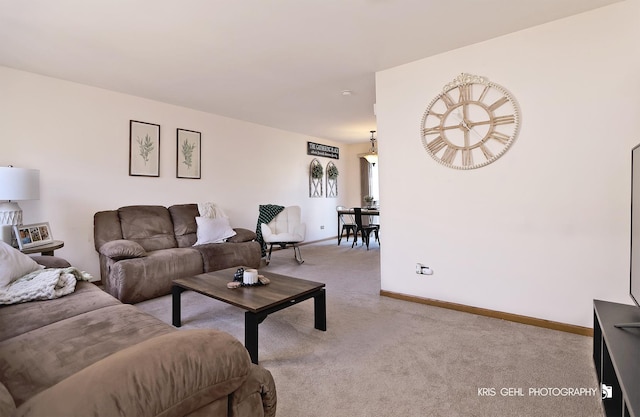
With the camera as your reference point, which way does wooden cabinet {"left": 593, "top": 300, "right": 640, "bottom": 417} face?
facing to the left of the viewer

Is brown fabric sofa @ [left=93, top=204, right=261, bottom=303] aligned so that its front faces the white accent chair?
no

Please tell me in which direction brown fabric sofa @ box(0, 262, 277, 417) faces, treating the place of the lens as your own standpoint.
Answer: facing away from the viewer and to the right of the viewer

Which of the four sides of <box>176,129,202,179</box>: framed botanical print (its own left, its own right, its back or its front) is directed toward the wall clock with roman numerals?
front

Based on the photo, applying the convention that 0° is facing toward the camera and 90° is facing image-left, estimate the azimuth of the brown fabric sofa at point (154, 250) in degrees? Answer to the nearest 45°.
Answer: approximately 315°

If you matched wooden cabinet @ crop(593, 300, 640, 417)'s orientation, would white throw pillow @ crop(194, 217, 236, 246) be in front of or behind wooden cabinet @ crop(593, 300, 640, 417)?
in front

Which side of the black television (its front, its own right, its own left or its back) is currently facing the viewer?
left

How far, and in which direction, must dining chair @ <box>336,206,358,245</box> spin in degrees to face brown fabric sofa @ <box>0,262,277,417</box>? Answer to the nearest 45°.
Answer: approximately 90° to its right

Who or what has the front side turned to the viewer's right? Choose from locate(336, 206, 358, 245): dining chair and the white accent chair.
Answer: the dining chair

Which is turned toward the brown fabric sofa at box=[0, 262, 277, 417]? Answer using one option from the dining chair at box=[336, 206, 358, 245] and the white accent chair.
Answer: the white accent chair

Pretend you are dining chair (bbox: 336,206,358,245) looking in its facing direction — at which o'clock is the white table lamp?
The white table lamp is roughly at 4 o'clock from the dining chair.

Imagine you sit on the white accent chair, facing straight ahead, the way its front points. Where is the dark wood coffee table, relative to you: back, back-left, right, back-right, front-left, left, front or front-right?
front

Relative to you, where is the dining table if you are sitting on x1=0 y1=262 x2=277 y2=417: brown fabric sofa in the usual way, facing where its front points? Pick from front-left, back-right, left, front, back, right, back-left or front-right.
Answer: front

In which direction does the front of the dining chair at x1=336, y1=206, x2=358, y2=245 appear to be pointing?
to the viewer's right

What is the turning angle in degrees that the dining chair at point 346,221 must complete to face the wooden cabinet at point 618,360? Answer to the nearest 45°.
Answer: approximately 90° to its right

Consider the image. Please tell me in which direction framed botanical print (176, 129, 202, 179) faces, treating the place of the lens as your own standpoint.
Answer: facing the viewer and to the right of the viewer

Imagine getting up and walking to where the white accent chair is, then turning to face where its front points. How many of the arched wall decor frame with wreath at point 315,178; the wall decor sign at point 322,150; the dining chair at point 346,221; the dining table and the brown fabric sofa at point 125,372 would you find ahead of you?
1
